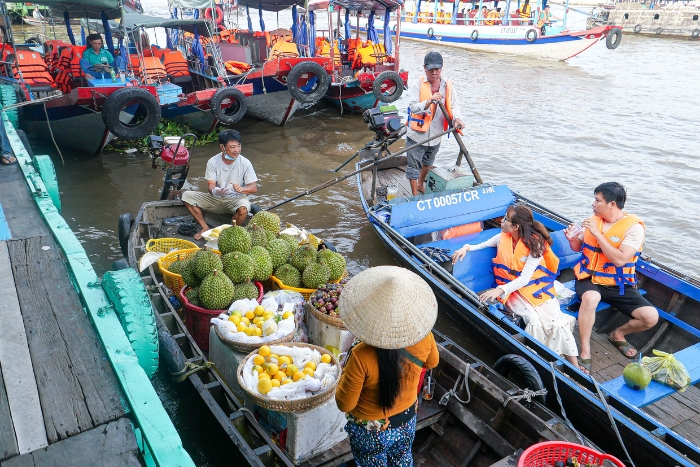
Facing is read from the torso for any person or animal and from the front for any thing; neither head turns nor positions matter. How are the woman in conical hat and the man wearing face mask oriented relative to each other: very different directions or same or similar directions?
very different directions

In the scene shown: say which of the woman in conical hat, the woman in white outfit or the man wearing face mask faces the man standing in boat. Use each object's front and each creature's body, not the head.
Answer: the woman in conical hat

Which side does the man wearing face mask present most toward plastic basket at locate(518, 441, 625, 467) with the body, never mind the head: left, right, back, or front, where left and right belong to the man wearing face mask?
front

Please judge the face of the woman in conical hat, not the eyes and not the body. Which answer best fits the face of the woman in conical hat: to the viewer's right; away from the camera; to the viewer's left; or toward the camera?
away from the camera

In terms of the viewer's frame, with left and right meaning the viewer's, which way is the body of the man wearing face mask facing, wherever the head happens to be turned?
facing the viewer

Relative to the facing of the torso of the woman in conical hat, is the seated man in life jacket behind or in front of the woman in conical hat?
in front

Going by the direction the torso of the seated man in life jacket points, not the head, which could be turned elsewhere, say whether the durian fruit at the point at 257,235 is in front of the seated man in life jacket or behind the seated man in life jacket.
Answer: in front

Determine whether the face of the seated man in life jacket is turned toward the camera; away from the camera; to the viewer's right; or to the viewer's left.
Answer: to the viewer's left

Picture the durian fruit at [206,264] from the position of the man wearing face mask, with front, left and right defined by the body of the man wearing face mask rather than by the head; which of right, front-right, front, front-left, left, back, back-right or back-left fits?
front

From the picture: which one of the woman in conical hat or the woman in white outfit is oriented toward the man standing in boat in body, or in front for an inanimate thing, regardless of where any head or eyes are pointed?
the woman in conical hat

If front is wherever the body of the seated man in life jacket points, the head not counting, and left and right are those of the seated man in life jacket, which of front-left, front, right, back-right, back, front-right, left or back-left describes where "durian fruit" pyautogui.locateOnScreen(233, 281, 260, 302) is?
front

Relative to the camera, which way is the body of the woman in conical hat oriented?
away from the camera

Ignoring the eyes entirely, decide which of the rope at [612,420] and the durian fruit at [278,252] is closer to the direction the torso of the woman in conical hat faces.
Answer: the durian fruit

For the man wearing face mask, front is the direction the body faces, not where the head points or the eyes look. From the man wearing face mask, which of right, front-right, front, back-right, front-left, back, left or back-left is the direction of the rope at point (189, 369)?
front

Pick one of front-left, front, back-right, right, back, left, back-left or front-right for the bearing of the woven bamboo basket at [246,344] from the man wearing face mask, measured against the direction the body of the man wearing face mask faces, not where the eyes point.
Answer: front

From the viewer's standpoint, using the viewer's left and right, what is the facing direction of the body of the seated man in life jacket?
facing the viewer and to the left of the viewer
